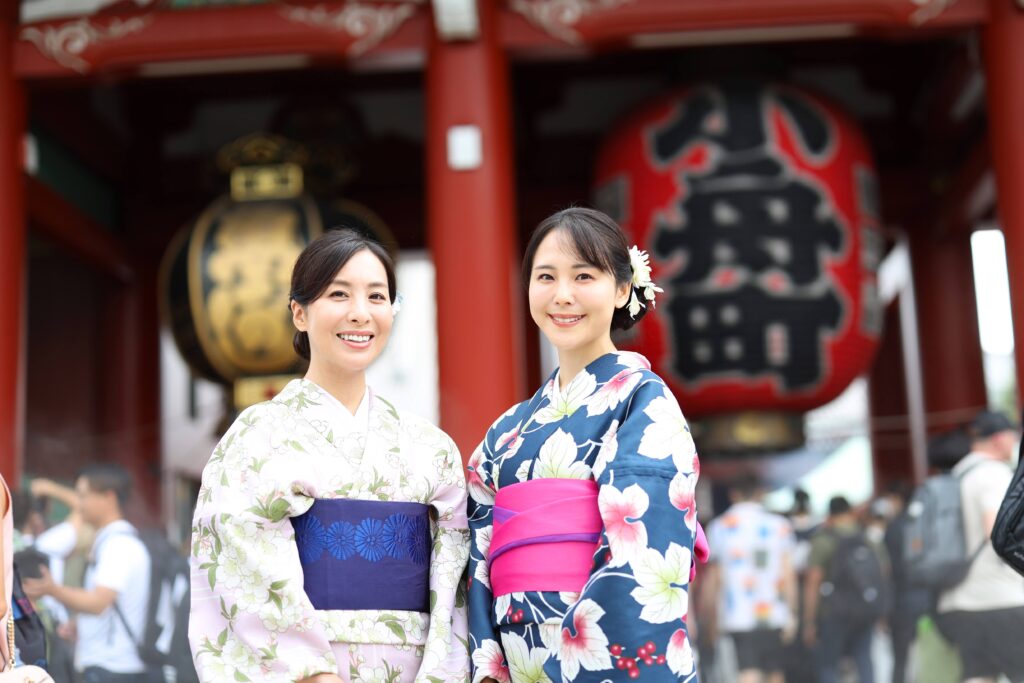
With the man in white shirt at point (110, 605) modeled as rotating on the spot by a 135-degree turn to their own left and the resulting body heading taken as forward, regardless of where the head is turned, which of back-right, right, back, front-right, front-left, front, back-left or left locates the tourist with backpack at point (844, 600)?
front-left

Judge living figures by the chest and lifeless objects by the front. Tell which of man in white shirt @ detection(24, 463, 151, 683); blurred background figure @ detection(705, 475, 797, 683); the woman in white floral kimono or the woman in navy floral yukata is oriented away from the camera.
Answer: the blurred background figure

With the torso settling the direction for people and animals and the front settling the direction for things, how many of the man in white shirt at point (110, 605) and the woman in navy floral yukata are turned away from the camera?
0

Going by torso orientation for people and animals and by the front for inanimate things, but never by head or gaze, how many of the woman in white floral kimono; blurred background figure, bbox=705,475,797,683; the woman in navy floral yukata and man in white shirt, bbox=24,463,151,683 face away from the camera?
1

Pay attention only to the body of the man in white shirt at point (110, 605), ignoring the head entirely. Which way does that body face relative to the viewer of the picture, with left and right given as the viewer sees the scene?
facing to the left of the viewer

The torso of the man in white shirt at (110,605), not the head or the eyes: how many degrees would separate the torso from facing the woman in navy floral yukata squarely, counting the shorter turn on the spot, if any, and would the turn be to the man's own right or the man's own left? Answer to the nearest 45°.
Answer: approximately 90° to the man's own left

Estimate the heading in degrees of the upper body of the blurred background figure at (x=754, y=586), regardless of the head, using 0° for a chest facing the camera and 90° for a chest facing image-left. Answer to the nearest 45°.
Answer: approximately 180°

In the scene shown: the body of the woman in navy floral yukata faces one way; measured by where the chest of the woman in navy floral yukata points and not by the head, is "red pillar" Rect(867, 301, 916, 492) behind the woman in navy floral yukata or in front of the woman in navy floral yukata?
behind

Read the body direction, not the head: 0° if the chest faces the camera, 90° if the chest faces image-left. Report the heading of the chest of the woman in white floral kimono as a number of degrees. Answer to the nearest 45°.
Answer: approximately 315°

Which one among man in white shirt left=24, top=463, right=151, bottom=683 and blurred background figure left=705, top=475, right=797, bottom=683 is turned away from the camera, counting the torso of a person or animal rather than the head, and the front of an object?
the blurred background figure

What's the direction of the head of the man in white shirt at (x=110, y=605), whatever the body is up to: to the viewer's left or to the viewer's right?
to the viewer's left

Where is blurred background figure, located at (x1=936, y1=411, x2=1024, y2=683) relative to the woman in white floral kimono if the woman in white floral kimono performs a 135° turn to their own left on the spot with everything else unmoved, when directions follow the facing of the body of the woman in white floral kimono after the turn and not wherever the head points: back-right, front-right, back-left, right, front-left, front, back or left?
front-right

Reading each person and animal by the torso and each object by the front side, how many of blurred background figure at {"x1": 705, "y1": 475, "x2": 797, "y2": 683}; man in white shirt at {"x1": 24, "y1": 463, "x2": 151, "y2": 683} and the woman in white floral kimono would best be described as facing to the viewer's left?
1
